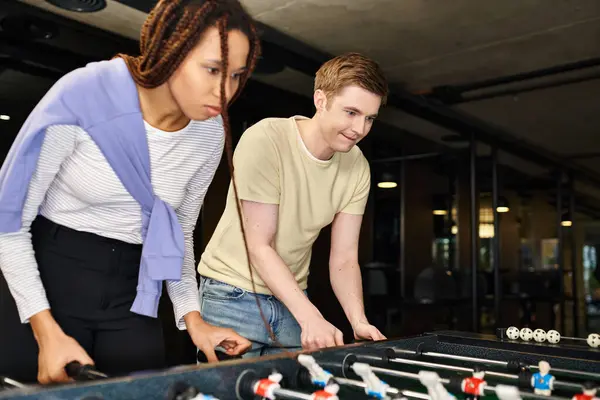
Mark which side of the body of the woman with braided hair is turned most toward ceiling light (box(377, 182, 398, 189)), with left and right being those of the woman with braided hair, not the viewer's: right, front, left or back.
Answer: left

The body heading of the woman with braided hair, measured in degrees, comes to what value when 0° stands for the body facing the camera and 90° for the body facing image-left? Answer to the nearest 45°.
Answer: approximately 315°

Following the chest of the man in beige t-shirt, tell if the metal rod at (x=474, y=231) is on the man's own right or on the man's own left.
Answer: on the man's own left

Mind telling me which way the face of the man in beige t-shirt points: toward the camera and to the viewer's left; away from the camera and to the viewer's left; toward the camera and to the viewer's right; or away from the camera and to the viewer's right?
toward the camera and to the viewer's right

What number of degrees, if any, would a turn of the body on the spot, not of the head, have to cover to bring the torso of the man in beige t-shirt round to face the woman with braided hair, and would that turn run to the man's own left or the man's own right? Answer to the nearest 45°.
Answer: approximately 90° to the man's own right

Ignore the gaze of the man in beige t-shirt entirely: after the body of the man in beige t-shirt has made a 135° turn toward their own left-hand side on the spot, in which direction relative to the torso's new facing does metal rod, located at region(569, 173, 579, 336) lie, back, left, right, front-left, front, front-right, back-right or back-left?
front-right

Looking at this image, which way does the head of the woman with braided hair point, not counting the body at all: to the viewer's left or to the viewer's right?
to the viewer's right

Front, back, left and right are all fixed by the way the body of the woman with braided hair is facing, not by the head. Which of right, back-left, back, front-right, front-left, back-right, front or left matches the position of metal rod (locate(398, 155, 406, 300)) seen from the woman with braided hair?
left

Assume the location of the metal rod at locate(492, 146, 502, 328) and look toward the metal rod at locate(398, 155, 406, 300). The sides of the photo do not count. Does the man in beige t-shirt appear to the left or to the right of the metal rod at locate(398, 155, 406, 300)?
left
